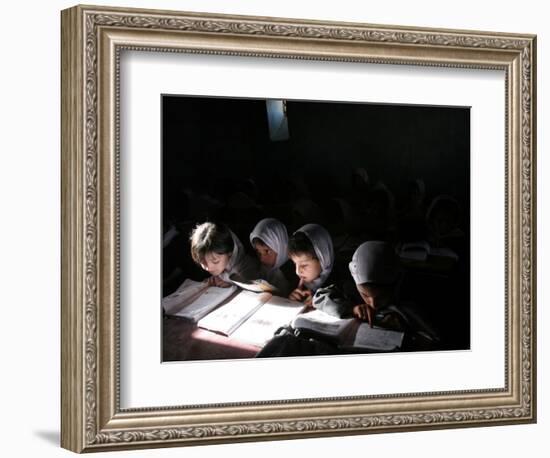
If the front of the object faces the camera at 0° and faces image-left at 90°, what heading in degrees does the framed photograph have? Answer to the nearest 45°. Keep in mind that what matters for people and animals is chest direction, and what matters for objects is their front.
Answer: approximately 315°
